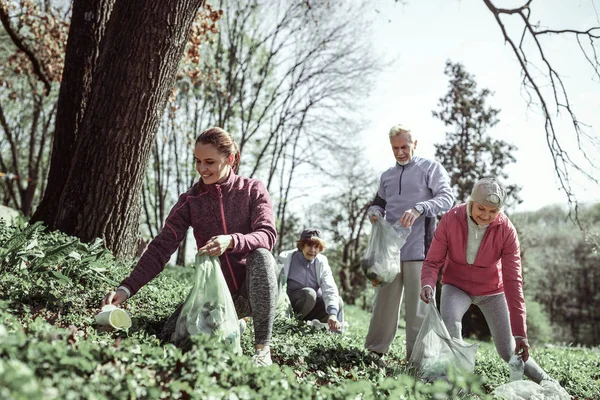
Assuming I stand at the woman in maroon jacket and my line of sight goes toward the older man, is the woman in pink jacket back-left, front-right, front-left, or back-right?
front-right

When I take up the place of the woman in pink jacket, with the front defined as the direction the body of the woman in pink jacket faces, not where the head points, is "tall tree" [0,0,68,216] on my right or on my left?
on my right

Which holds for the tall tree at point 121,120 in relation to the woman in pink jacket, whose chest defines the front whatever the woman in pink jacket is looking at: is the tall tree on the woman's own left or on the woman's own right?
on the woman's own right

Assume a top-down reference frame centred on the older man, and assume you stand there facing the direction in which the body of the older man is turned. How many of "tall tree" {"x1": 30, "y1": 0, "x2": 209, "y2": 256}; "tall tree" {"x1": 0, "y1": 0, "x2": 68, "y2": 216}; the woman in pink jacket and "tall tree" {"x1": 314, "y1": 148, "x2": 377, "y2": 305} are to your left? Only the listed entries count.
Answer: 1

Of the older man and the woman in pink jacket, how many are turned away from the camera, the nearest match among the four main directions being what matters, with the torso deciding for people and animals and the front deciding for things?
0

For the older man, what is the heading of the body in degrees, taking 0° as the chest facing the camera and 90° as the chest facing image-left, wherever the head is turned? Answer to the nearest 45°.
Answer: approximately 45°

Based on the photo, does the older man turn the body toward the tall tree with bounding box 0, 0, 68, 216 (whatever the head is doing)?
no

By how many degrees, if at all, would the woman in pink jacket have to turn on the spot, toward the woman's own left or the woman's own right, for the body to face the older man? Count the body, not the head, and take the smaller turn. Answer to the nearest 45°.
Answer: approximately 135° to the woman's own right

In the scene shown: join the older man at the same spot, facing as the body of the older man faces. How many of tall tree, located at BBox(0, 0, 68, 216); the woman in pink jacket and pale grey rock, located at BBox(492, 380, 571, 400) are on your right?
1

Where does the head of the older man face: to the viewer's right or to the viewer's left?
to the viewer's left

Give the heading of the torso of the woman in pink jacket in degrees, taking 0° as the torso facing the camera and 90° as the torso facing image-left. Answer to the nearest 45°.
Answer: approximately 0°

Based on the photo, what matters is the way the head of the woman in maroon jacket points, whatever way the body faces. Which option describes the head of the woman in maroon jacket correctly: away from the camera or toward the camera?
toward the camera

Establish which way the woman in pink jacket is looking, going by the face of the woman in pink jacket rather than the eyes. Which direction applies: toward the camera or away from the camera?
toward the camera

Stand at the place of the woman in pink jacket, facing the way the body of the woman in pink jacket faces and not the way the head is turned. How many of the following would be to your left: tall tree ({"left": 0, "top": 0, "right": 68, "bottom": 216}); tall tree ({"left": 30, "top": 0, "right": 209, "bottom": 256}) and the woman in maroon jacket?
0
